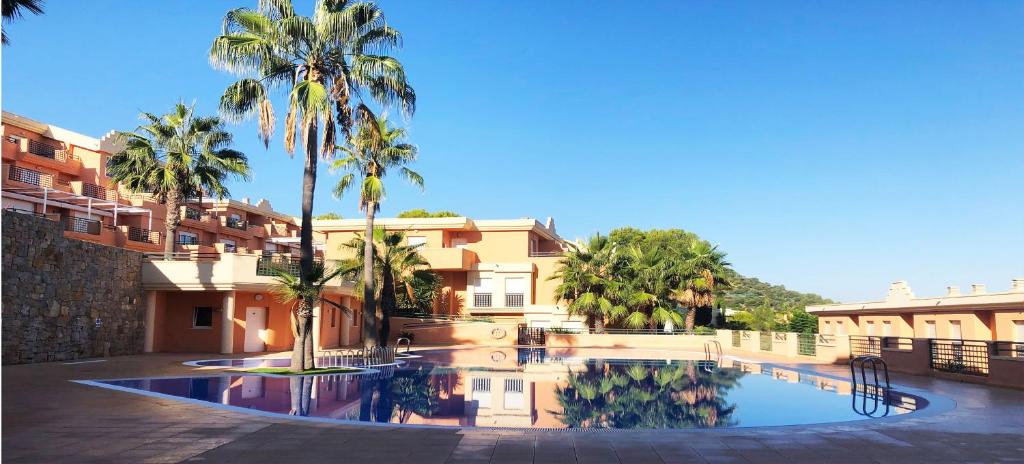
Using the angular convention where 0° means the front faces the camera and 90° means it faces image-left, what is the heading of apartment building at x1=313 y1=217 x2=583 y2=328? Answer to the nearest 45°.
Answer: approximately 0°

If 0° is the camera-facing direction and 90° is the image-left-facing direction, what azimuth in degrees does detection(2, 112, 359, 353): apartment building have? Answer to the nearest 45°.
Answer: approximately 315°

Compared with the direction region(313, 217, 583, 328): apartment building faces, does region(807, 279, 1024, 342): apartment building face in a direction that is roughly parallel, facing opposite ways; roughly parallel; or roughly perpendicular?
roughly perpendicular

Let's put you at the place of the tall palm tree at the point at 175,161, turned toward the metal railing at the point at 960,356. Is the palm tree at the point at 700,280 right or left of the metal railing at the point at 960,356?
left

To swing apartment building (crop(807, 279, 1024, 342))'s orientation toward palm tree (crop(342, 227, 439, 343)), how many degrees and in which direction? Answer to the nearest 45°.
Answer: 0° — it already faces it

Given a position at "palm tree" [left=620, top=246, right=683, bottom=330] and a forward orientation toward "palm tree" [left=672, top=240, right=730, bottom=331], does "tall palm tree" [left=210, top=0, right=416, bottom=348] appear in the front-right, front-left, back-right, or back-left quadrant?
back-right

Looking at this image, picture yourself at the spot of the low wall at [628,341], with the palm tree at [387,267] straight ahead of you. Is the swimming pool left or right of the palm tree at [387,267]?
left
